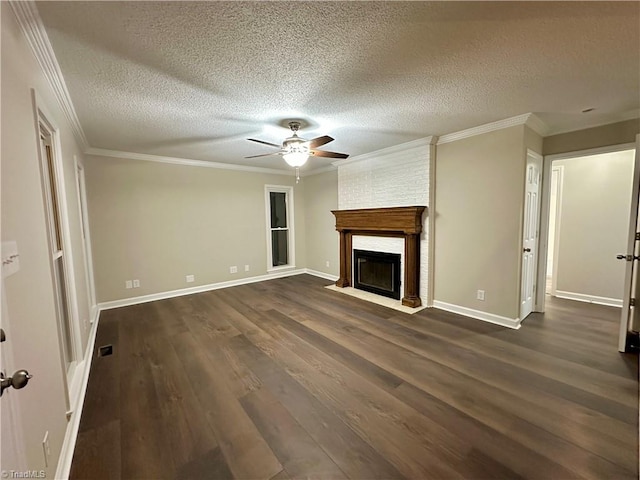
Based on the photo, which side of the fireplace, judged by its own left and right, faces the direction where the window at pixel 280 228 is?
right

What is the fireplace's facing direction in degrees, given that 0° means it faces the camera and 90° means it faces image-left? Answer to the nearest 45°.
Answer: approximately 45°

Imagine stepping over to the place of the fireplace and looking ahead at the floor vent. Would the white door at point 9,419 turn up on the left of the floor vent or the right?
left

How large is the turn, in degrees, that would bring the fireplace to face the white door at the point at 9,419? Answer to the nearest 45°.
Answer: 0° — it already faces it

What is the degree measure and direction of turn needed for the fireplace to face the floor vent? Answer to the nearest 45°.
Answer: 0° — it already faces it

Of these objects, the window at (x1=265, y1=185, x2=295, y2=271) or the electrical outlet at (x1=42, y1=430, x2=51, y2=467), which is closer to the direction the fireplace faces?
the electrical outlet

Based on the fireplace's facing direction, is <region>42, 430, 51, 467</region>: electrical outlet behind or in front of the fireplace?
in front
